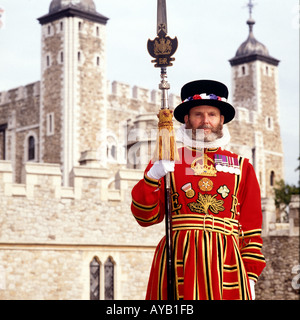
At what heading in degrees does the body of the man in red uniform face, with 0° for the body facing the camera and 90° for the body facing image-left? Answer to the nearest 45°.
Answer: approximately 0°
